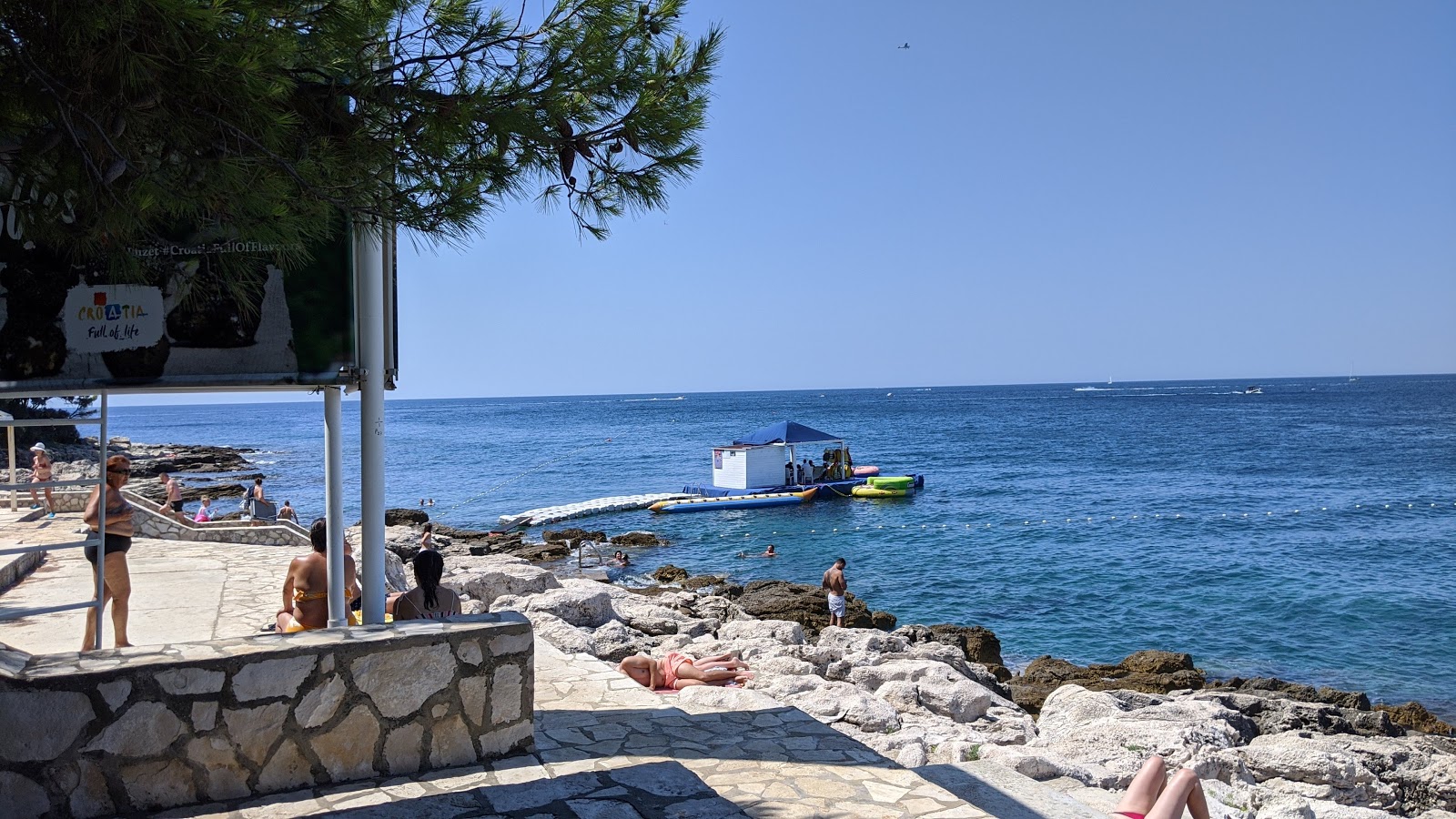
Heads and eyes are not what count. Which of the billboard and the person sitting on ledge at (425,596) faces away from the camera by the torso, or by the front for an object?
the person sitting on ledge

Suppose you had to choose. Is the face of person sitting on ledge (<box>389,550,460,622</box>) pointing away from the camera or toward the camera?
away from the camera

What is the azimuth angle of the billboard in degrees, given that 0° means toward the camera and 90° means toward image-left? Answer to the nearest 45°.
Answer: approximately 0°

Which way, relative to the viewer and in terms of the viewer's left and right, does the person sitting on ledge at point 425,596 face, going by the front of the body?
facing away from the viewer

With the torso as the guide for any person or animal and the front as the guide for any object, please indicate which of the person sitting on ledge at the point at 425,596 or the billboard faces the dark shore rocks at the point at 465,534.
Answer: the person sitting on ledge

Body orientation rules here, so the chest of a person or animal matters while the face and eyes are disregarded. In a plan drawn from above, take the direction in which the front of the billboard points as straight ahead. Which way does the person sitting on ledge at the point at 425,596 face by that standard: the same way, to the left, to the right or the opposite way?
the opposite way

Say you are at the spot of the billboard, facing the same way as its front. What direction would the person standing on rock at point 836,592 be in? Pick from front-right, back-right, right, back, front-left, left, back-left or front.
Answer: back-left

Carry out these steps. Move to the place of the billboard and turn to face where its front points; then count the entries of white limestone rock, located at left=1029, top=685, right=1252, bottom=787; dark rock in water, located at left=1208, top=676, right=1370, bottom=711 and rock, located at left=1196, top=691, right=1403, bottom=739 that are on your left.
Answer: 3

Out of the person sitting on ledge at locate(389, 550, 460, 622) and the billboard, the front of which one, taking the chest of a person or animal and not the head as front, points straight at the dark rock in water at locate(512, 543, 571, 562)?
the person sitting on ledge

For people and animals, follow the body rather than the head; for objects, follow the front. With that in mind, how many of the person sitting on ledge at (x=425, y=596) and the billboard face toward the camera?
1

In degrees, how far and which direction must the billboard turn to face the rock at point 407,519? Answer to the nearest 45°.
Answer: approximately 180°

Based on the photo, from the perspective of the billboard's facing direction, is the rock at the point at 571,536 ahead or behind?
behind

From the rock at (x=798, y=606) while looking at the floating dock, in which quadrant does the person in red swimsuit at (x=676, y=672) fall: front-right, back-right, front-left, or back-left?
back-left
